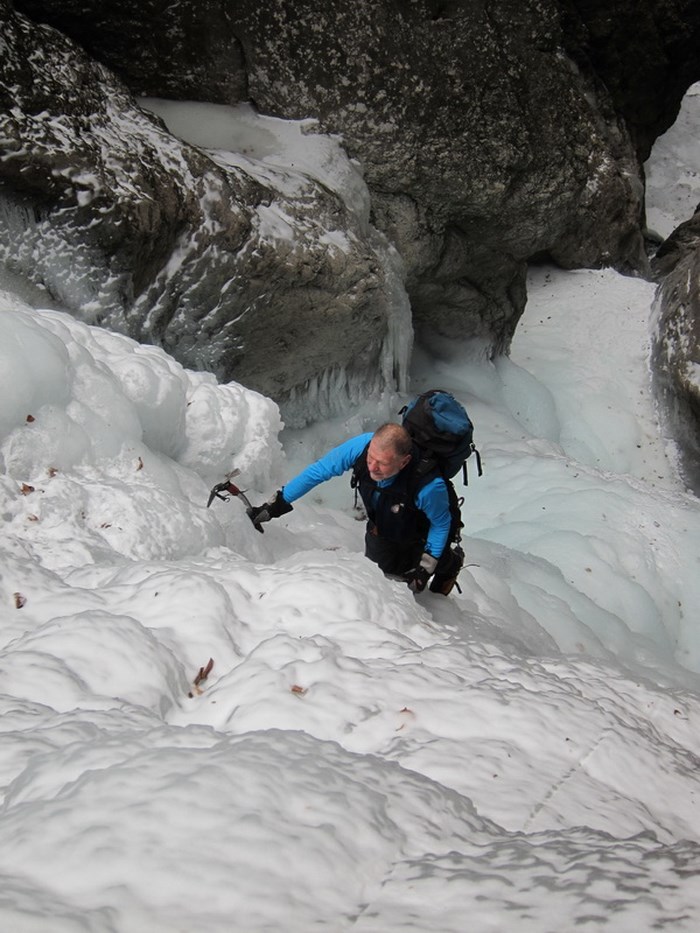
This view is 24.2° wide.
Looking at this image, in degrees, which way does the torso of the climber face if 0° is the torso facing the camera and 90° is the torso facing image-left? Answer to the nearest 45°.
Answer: approximately 45°

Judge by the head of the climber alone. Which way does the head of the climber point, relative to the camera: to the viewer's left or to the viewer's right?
to the viewer's left
